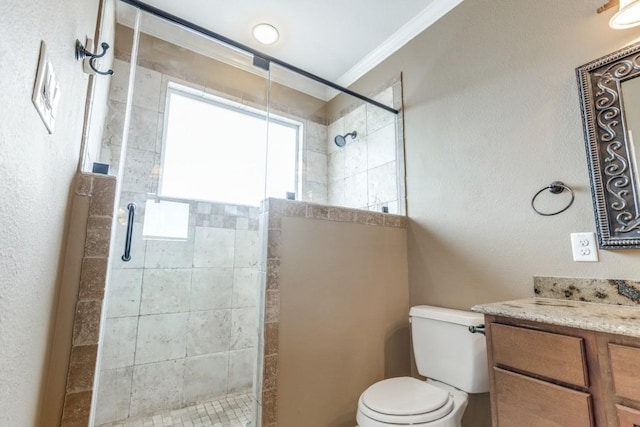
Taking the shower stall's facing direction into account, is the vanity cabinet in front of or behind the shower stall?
in front

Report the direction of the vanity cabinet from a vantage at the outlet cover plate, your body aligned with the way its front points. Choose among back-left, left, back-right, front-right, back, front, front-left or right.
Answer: front

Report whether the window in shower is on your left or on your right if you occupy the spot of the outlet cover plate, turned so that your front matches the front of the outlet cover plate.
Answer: on your right

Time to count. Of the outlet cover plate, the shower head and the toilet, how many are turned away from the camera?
0

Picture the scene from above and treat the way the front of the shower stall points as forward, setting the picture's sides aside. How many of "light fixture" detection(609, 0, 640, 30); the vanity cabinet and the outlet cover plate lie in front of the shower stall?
3

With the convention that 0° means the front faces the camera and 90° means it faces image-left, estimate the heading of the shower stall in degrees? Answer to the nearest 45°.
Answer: approximately 315°

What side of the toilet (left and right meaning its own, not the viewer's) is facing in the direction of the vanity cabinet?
left

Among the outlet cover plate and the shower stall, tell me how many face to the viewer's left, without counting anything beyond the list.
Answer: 0

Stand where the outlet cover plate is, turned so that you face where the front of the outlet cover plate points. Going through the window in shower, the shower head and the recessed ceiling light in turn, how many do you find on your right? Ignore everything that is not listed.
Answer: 3

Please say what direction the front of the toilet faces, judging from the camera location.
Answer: facing the viewer and to the left of the viewer

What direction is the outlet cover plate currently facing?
toward the camera

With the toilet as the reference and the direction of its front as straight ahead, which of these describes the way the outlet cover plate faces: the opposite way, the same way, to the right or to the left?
the same way
